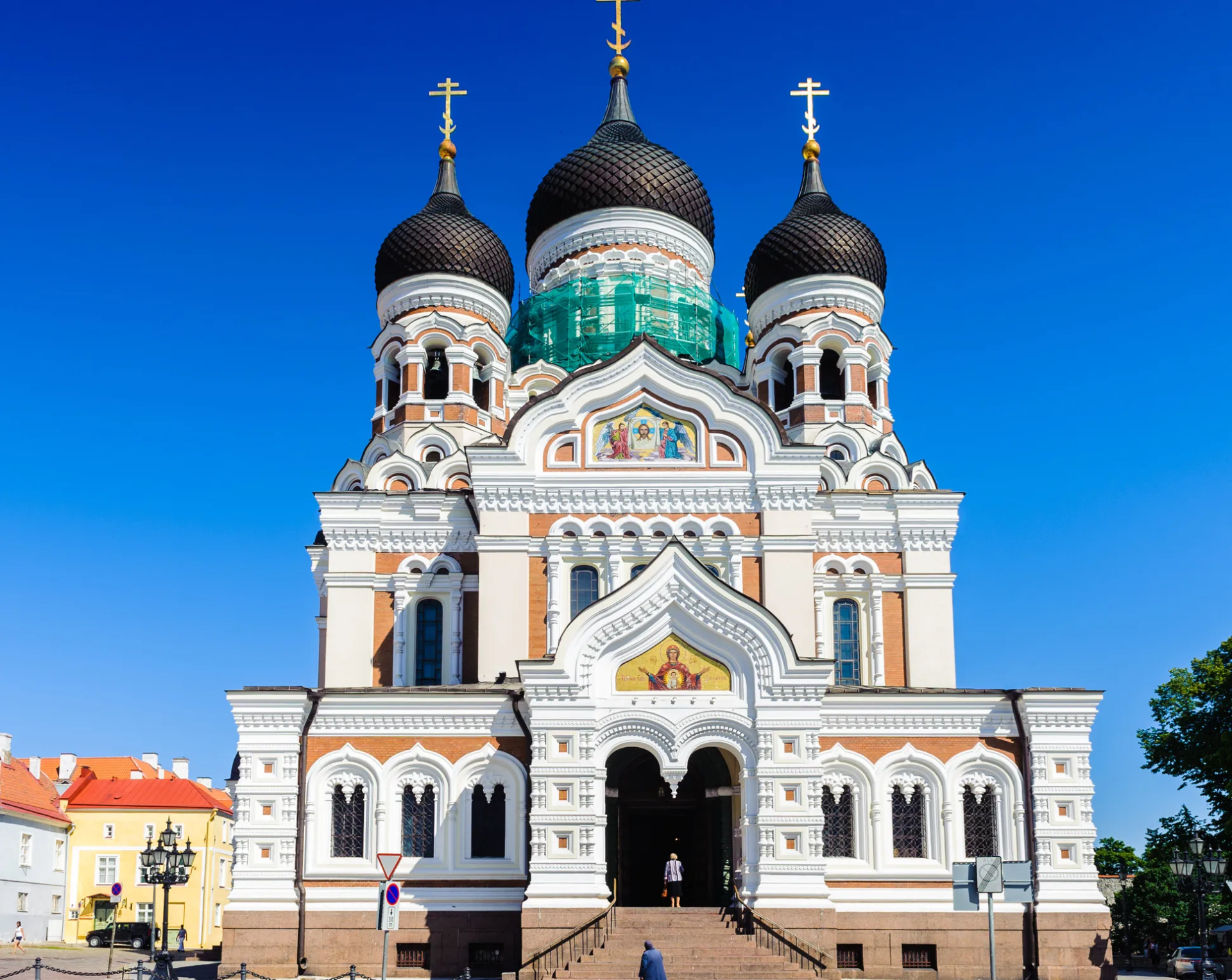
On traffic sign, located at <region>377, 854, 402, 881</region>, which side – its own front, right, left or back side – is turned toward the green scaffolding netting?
back

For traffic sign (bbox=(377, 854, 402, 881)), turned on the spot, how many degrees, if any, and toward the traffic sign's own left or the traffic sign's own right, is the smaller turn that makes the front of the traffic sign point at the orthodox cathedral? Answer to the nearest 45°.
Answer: approximately 135° to the traffic sign's own left

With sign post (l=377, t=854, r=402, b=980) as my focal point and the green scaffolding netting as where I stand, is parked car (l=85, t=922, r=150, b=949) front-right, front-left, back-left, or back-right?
back-right

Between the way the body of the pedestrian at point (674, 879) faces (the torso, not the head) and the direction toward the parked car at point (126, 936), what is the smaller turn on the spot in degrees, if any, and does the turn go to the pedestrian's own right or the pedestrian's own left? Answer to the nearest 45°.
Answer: approximately 45° to the pedestrian's own left

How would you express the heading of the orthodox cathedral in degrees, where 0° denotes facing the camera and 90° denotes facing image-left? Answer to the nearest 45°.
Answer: approximately 0°

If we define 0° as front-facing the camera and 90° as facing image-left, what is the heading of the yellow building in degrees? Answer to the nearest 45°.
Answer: approximately 0°

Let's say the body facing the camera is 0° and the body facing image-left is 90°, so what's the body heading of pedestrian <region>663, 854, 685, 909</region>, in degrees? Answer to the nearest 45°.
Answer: approximately 180°
